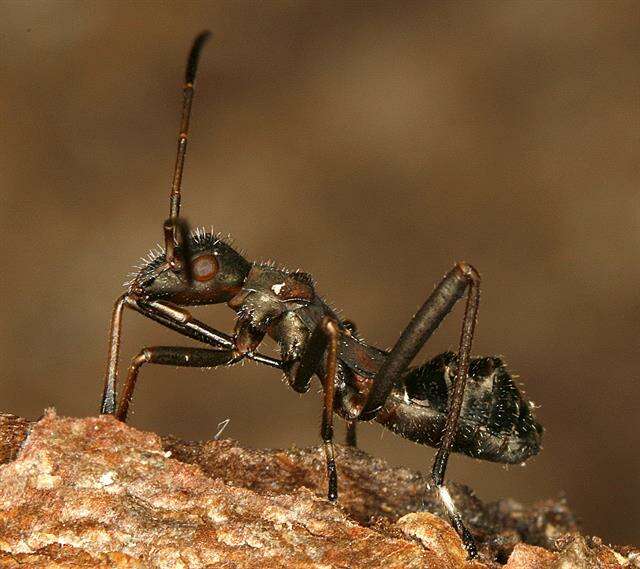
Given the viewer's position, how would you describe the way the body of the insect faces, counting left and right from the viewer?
facing to the left of the viewer
